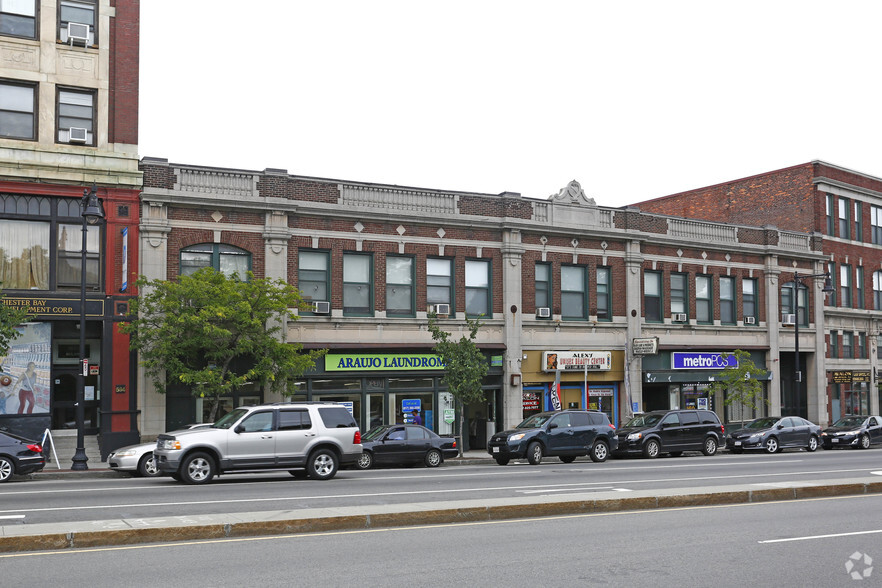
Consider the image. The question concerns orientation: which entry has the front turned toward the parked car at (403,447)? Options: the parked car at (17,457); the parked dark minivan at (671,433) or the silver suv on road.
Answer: the parked dark minivan

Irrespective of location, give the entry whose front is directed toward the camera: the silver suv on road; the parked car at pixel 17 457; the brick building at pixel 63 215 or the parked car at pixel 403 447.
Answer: the brick building

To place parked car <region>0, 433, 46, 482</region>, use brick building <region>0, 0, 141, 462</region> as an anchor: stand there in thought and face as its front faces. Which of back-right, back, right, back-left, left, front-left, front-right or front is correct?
front

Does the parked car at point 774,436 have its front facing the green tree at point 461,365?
yes

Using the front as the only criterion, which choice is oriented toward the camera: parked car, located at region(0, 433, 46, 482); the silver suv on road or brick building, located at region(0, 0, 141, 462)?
the brick building

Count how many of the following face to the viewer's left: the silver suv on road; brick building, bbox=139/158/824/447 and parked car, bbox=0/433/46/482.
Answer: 2

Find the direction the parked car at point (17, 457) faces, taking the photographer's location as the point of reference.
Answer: facing to the left of the viewer

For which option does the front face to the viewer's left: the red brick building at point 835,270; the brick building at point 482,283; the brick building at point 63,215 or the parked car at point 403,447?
the parked car

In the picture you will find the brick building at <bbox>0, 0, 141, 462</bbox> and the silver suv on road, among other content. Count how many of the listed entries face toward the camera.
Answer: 1

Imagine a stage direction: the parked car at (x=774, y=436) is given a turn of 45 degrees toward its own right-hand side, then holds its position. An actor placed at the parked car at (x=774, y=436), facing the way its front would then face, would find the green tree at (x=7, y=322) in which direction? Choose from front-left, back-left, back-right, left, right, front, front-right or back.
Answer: front-left

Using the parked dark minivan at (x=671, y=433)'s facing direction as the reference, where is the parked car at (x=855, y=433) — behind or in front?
behind

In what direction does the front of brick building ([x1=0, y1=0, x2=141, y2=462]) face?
toward the camera

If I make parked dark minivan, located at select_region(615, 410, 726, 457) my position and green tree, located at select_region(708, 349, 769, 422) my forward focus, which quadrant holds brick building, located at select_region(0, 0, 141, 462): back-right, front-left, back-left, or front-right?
back-left

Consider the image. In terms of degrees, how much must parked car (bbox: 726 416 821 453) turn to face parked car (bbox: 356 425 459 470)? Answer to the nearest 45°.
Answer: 0° — it already faces it

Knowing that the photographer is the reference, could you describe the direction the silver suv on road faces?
facing to the left of the viewer

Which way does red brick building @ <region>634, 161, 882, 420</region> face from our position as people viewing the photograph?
facing the viewer and to the right of the viewer

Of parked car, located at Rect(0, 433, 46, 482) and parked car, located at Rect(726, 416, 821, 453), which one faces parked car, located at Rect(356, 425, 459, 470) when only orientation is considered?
parked car, located at Rect(726, 416, 821, 453)

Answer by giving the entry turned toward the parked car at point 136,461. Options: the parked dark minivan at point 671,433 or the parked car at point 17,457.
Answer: the parked dark minivan

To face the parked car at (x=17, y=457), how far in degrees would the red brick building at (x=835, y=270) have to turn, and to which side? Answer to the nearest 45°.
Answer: approximately 90° to its right
